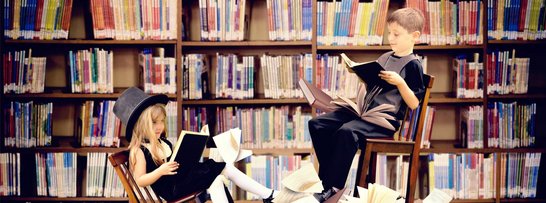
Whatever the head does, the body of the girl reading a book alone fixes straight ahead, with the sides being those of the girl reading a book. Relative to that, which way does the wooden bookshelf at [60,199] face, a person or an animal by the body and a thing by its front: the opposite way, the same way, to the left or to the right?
to the right

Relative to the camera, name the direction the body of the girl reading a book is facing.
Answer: to the viewer's right

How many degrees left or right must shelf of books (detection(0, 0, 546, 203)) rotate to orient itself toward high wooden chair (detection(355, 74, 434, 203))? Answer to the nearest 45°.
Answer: approximately 45° to its left

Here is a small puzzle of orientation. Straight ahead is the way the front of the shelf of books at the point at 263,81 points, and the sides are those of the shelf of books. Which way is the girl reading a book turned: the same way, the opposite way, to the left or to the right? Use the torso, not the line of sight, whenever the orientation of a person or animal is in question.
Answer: to the left

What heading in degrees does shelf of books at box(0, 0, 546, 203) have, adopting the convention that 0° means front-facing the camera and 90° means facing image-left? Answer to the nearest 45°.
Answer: approximately 0°

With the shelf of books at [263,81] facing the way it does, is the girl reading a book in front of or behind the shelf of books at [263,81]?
in front

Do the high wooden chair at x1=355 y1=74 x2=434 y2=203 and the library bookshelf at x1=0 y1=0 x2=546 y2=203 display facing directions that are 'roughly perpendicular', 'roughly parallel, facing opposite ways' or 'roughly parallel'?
roughly perpendicular

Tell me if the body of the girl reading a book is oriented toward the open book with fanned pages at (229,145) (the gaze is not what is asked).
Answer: yes

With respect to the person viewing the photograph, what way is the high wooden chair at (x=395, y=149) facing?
facing to the left of the viewer

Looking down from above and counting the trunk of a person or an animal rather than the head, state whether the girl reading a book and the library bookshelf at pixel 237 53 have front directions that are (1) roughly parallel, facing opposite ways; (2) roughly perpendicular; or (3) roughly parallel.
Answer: roughly perpendicular

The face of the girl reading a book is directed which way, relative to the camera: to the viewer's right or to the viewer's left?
to the viewer's right
